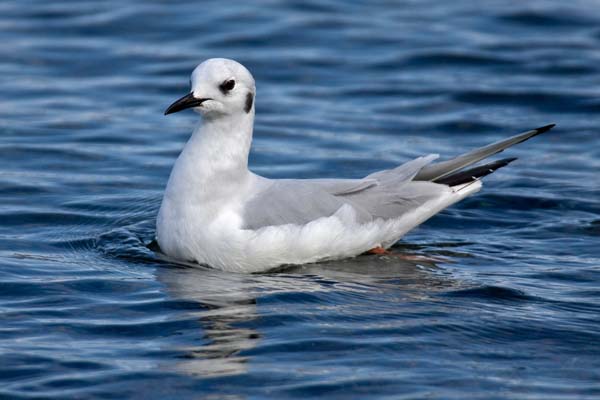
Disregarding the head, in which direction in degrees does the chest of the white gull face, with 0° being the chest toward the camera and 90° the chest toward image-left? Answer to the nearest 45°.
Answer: approximately 90°
